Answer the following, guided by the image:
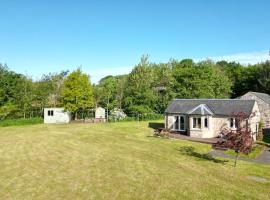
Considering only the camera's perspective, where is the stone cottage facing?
facing the viewer

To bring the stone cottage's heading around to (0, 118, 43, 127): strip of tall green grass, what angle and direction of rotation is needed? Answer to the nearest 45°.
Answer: approximately 90° to its right
